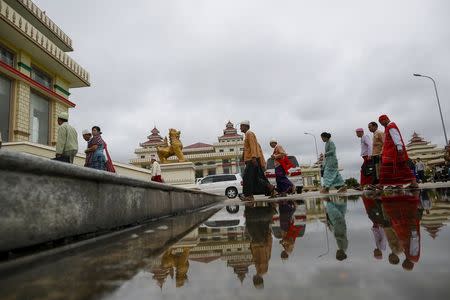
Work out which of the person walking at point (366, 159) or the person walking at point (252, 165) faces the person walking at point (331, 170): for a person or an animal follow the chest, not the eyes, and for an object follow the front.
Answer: the person walking at point (366, 159)

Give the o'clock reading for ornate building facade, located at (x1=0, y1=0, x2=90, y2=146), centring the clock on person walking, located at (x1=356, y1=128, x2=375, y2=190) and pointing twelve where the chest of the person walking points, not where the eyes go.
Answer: The ornate building facade is roughly at 12 o'clock from the person walking.

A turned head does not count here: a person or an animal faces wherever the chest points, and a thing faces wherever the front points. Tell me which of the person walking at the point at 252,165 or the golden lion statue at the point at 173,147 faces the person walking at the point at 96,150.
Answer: the person walking at the point at 252,165

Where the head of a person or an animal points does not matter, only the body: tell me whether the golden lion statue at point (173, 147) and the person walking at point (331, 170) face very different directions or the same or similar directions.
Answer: very different directions

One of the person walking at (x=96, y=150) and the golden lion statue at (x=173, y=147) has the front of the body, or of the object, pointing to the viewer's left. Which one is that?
the person walking

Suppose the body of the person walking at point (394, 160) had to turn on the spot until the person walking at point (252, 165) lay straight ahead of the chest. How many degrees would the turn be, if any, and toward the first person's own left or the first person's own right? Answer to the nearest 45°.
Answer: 0° — they already face them

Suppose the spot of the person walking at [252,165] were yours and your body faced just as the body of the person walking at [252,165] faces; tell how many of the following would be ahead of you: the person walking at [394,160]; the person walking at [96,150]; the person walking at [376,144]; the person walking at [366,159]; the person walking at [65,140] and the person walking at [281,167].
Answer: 2

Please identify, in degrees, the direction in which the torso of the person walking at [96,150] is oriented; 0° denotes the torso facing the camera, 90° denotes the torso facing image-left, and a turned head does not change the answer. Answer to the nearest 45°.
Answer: approximately 90°

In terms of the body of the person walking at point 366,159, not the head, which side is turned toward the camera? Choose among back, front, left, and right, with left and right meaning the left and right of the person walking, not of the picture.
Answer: left

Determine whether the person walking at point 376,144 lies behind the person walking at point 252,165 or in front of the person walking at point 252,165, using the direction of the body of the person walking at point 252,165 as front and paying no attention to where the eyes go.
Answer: behind

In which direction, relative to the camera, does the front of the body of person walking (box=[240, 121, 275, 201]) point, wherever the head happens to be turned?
to the viewer's left

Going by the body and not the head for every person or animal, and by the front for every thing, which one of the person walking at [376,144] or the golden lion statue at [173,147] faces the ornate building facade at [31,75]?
the person walking
